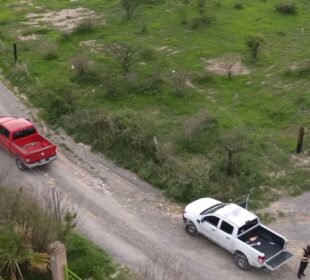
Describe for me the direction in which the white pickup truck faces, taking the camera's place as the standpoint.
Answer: facing away from the viewer and to the left of the viewer

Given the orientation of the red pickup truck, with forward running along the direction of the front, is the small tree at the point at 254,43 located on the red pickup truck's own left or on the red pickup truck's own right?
on the red pickup truck's own right

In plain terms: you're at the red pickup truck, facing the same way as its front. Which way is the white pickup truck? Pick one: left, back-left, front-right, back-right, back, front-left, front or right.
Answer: back

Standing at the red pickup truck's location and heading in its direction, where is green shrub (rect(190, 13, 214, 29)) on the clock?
The green shrub is roughly at 3 o'clock from the red pickup truck.

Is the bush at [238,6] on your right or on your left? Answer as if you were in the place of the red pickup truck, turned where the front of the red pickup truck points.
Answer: on your right

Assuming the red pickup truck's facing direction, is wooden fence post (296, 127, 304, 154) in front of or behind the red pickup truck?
behind

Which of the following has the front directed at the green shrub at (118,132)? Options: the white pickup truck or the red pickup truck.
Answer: the white pickup truck

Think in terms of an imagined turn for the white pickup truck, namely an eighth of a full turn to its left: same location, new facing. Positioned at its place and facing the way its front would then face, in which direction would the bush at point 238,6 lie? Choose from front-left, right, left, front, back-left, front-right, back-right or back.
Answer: right

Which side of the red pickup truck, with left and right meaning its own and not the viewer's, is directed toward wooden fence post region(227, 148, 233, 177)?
back

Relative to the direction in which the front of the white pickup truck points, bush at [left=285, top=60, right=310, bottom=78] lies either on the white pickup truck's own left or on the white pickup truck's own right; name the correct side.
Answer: on the white pickup truck's own right

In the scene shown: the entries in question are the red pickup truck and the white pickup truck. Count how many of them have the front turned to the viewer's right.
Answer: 0

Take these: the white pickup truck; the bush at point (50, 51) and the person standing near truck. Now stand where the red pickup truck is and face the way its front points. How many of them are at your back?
2

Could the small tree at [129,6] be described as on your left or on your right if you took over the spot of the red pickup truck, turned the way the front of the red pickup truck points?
on your right

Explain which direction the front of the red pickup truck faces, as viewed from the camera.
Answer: facing away from the viewer and to the left of the viewer

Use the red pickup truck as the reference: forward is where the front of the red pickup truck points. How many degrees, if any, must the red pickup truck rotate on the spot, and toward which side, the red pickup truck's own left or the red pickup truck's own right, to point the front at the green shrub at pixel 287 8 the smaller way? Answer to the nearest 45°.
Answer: approximately 90° to the red pickup truck's own right

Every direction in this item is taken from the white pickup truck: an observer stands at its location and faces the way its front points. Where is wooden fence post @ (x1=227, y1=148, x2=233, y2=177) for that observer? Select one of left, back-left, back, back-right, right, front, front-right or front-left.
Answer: front-right

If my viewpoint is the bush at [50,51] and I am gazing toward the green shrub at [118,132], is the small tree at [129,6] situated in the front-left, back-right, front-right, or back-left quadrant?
back-left

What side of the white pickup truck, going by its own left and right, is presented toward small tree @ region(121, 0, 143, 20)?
front

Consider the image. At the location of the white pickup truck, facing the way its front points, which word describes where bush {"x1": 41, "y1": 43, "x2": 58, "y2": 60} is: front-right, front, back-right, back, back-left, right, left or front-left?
front
